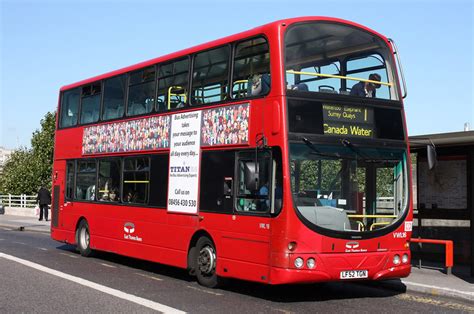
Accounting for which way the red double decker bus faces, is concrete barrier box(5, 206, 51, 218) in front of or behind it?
behind

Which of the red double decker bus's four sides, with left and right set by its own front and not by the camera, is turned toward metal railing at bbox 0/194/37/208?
back
